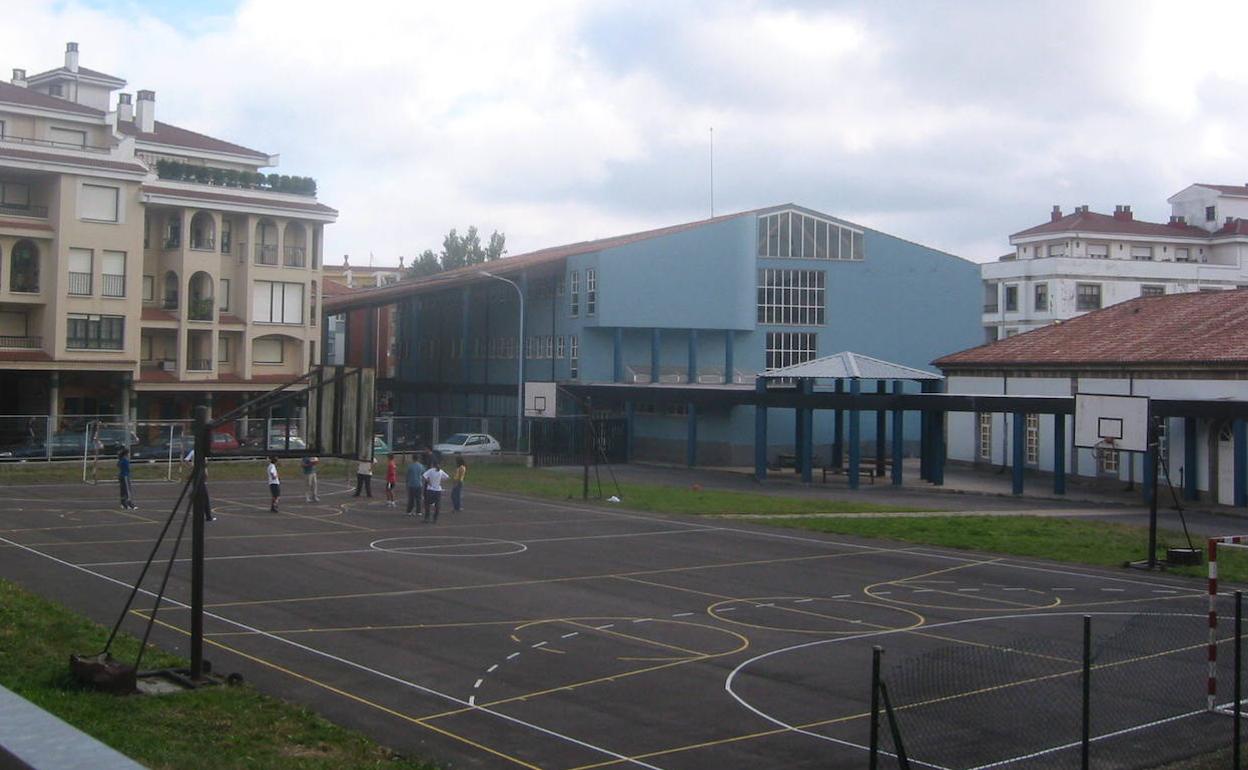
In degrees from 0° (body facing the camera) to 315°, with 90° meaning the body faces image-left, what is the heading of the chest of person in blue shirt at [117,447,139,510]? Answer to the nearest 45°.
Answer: approximately 270°

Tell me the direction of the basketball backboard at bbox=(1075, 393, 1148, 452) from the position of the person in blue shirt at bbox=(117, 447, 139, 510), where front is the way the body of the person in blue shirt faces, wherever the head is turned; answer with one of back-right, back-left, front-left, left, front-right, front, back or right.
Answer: front-right

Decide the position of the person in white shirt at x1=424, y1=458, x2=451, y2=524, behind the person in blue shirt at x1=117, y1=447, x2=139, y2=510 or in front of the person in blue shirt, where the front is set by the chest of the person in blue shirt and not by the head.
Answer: in front
